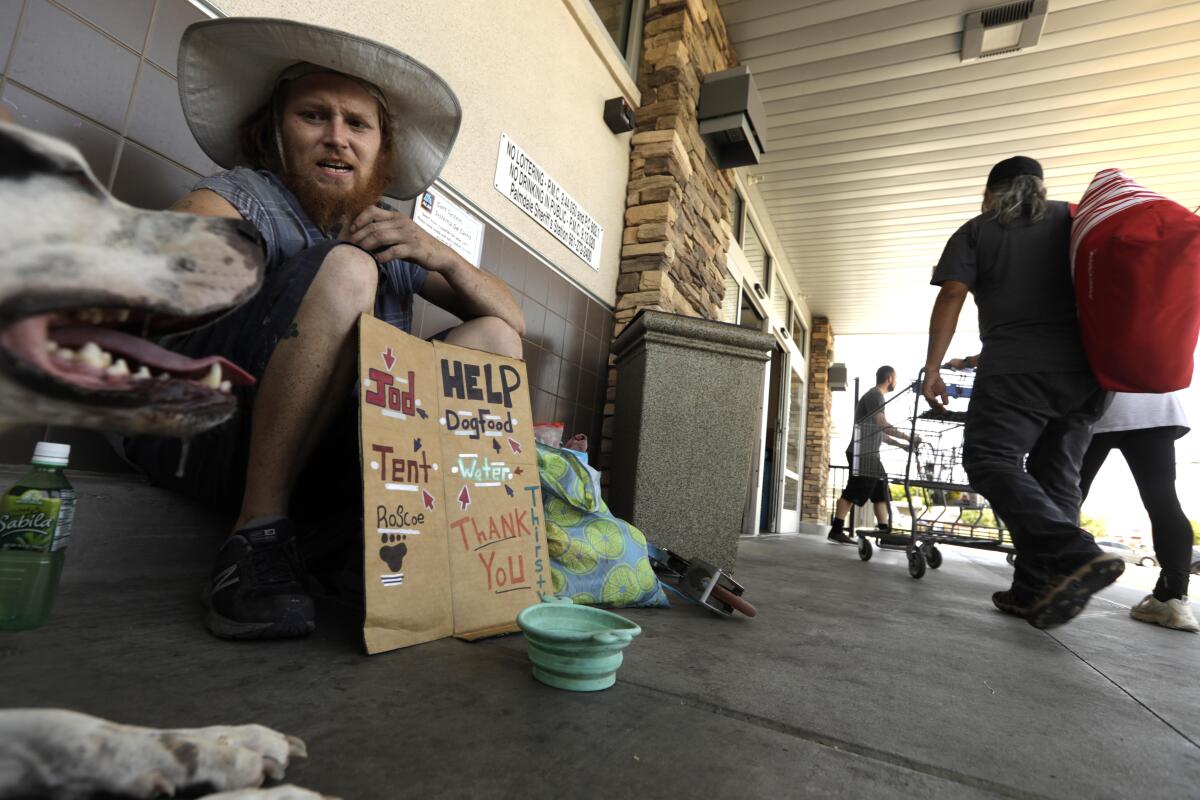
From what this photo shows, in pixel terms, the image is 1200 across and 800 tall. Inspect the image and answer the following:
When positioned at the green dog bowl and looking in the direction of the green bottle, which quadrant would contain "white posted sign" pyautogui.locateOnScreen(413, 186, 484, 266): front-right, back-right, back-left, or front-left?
front-right

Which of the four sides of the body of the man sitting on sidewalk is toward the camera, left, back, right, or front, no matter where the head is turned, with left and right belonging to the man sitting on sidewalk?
front

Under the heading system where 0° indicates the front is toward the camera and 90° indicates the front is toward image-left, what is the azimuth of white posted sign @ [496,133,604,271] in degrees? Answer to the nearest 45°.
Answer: approximately 315°

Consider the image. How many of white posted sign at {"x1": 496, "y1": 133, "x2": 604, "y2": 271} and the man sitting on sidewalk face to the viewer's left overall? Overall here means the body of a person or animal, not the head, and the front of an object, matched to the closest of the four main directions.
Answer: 0

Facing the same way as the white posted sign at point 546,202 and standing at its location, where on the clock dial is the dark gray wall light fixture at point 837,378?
The dark gray wall light fixture is roughly at 9 o'clock from the white posted sign.

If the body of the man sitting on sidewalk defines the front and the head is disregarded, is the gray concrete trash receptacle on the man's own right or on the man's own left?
on the man's own left

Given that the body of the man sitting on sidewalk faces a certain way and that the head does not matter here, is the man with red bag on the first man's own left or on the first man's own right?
on the first man's own left

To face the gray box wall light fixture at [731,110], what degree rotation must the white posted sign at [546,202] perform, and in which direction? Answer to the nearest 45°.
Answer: approximately 90° to its left

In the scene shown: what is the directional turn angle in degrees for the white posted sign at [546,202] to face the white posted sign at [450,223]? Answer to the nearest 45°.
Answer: approximately 90° to its right

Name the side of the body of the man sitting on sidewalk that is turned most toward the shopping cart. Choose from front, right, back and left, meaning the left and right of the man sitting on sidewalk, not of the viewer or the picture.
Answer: left
